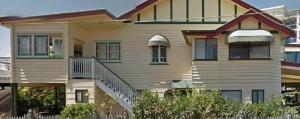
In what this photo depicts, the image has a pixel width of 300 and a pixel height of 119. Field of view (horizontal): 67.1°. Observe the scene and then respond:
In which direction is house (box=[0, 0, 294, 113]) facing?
toward the camera

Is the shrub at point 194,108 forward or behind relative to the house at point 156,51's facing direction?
forward
